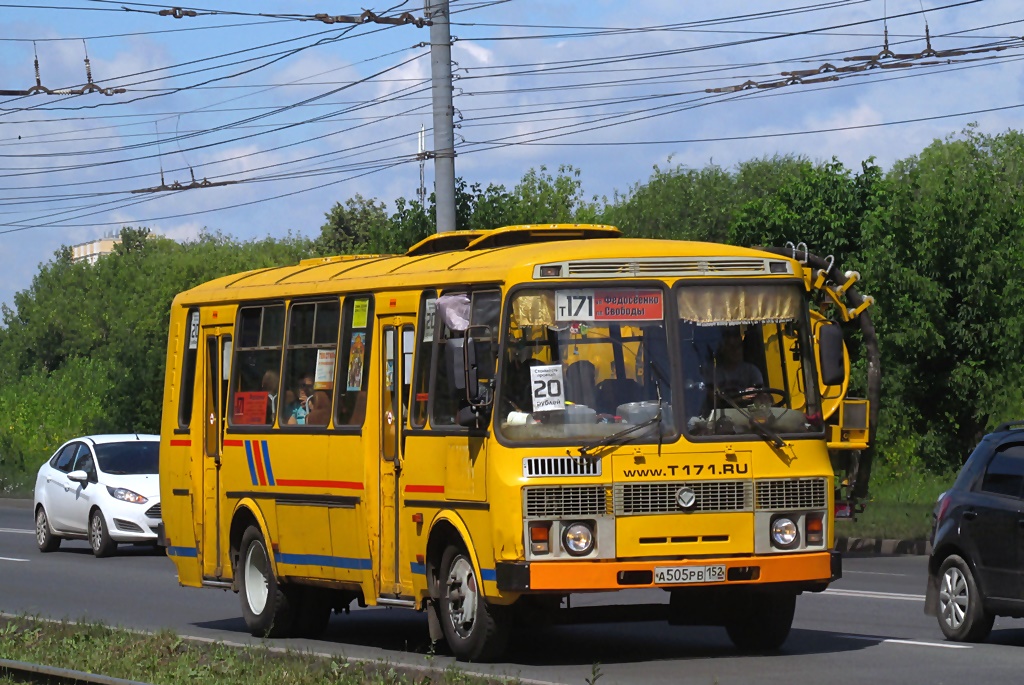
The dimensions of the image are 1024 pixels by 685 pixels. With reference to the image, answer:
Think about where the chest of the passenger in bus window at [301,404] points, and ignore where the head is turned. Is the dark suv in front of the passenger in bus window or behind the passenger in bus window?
in front

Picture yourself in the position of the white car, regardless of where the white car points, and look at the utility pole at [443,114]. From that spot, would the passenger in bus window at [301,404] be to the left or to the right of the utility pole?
right

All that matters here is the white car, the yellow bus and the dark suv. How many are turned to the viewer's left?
0

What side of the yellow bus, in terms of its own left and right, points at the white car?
back

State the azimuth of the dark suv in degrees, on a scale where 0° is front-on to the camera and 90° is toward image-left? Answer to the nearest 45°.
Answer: approximately 315°

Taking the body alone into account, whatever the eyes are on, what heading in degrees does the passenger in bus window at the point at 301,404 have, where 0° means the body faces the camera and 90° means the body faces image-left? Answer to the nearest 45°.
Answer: approximately 315°

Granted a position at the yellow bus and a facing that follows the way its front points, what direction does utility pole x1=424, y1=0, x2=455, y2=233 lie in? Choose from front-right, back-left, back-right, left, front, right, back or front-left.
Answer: back-left

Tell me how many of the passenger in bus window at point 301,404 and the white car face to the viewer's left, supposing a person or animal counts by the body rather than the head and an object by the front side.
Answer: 0

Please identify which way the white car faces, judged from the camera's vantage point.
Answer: facing the viewer and to the right of the viewer
